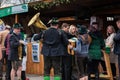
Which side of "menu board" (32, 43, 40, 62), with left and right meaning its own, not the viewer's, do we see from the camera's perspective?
front

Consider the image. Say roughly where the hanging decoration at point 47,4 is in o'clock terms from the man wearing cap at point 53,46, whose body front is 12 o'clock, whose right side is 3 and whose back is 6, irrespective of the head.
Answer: The hanging decoration is roughly at 12 o'clock from the man wearing cap.

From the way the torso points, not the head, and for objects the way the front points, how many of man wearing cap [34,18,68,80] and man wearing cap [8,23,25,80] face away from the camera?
1

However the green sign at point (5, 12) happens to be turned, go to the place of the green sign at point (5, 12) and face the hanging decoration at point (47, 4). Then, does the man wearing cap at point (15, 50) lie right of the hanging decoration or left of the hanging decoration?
right

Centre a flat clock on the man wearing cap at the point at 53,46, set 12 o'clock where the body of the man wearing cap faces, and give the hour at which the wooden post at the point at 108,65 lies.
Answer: The wooden post is roughly at 3 o'clock from the man wearing cap.

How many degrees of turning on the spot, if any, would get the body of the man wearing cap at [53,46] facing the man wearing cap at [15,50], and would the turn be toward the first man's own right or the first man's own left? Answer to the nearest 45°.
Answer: approximately 45° to the first man's own left

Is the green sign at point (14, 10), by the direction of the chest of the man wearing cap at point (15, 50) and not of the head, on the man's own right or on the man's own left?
on the man's own left

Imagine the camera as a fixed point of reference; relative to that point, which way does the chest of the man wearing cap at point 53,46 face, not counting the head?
away from the camera

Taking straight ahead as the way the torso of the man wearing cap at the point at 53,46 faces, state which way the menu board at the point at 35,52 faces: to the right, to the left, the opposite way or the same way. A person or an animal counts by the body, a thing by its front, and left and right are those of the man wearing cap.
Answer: the opposite way

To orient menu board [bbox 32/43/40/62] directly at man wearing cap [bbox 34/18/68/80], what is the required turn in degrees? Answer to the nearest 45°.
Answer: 0° — it already faces them

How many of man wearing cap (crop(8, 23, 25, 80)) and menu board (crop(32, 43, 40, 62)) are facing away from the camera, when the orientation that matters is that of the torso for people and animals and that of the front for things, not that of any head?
0
